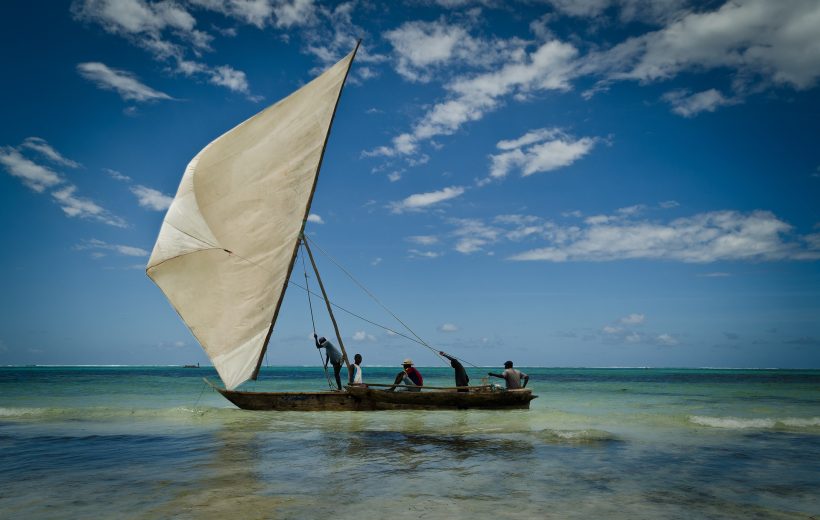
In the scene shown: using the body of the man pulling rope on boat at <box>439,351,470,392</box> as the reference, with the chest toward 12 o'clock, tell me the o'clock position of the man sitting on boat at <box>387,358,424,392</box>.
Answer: the man sitting on boat at <box>387,358,424,392</box> is roughly at 12 o'clock from the man pulling rope on boat at <box>439,351,470,392</box>.

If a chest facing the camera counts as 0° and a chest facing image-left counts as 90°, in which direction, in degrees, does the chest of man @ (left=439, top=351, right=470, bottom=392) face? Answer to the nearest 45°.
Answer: approximately 90°

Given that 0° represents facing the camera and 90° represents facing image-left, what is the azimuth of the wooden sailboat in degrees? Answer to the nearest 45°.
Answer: approximately 90°
